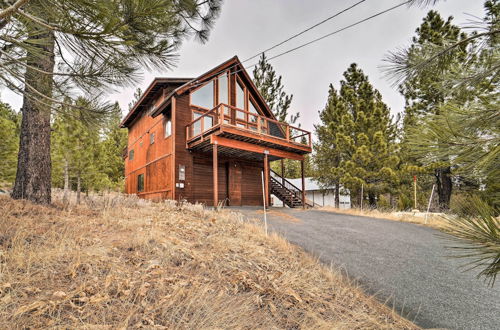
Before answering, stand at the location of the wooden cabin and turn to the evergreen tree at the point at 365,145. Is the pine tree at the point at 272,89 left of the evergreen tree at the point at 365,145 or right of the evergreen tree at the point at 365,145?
left

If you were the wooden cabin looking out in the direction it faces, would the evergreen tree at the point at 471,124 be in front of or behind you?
in front

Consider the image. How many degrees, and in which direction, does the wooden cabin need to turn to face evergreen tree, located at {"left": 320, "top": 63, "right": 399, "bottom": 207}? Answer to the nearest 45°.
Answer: approximately 45° to its left

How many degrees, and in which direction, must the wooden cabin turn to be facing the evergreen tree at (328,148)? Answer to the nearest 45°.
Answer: approximately 90° to its left

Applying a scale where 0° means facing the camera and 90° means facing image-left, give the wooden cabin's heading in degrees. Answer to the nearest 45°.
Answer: approximately 315°

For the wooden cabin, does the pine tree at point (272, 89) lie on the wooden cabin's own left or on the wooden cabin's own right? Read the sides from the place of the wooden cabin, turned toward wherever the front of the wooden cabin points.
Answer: on the wooden cabin's own left

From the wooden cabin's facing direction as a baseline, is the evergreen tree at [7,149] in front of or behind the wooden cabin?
behind
